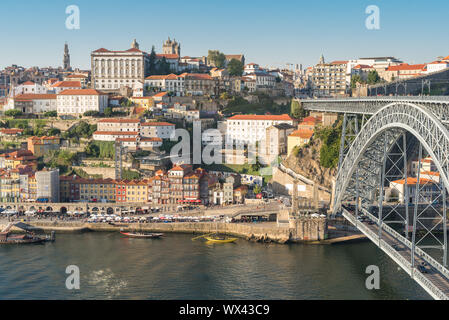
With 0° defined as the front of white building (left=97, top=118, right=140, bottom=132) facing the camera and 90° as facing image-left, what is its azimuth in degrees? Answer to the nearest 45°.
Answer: approximately 0°

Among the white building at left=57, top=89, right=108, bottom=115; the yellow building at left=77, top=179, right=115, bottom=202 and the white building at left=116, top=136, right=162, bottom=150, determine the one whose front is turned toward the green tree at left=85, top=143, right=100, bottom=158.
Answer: the white building at left=57, top=89, right=108, bottom=115

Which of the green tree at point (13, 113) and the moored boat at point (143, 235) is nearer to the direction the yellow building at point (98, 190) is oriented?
the moored boat

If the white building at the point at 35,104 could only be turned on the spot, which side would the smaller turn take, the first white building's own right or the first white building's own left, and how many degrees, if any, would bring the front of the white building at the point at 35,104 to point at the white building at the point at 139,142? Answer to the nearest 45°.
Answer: approximately 45° to the first white building's own left

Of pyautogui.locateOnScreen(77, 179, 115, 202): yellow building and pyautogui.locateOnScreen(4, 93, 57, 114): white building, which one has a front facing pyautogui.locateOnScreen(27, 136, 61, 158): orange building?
the white building
